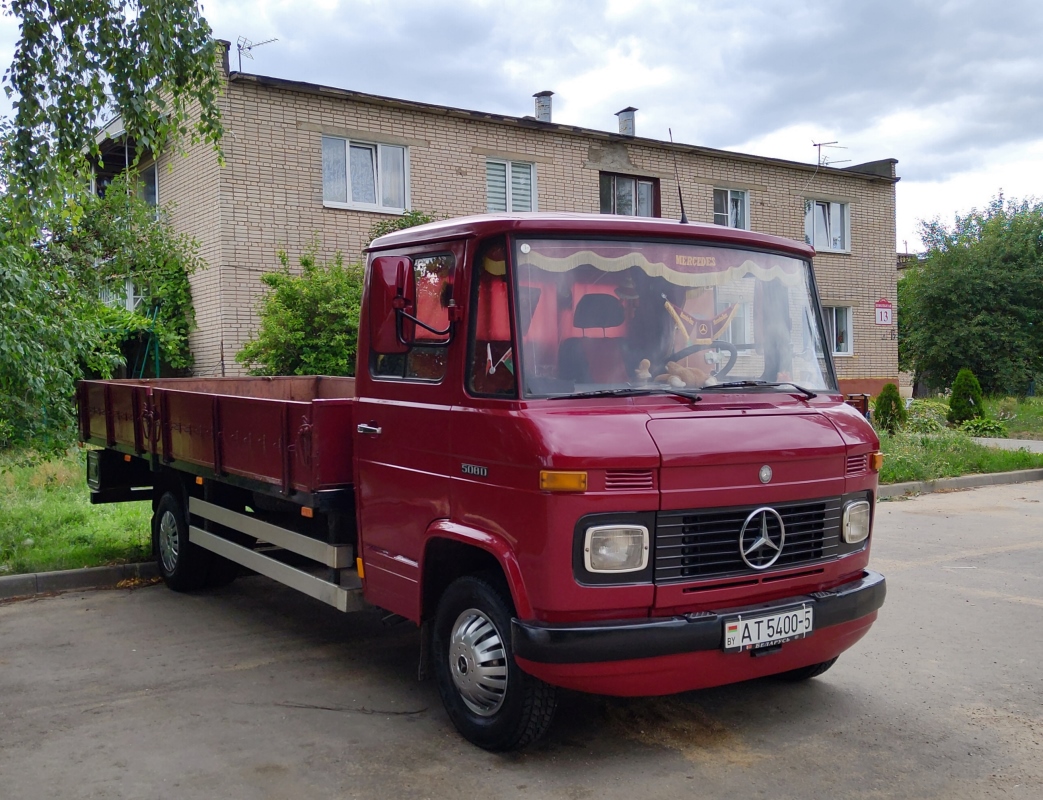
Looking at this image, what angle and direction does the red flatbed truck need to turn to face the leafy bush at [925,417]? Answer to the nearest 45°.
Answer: approximately 90° to its left

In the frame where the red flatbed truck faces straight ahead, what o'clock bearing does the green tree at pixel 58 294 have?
The green tree is roughly at 6 o'clock from the red flatbed truck.

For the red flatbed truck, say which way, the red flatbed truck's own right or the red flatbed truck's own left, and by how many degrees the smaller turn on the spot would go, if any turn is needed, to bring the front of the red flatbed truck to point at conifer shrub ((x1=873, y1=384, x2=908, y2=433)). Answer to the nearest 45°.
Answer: approximately 90° to the red flatbed truck's own left

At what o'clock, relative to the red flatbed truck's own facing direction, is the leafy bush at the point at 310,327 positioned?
The leafy bush is roughly at 7 o'clock from the red flatbed truck.

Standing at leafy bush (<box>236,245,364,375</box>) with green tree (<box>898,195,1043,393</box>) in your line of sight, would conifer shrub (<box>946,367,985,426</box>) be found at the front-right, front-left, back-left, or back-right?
front-right

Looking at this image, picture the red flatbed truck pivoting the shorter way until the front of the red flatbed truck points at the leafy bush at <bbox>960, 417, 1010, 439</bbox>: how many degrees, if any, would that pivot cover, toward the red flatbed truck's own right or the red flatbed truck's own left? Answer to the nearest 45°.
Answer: approximately 90° to the red flatbed truck's own left

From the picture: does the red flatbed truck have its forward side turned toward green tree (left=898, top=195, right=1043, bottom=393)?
no

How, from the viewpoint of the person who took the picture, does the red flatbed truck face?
facing the viewer and to the right of the viewer

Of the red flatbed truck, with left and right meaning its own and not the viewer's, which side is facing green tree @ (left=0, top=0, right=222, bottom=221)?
back

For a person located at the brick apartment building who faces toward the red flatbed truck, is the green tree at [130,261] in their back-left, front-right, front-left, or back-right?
front-right

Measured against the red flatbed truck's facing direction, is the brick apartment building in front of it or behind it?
behind

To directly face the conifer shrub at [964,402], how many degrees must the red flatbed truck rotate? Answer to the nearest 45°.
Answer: approximately 90° to its left

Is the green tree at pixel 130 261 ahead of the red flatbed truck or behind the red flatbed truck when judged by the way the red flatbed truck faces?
behind
